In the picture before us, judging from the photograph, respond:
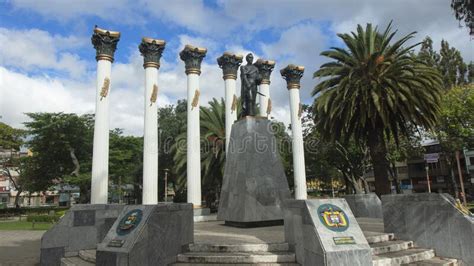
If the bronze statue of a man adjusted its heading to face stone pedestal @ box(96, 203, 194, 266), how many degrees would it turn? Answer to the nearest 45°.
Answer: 0° — it already faces it

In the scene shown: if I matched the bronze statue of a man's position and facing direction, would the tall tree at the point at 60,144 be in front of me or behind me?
behind

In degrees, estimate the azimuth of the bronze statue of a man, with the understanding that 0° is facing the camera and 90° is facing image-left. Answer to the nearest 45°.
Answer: approximately 0°

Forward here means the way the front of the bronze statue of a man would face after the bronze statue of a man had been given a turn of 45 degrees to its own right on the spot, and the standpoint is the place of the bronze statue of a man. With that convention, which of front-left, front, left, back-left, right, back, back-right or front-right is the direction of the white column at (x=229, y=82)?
back-right

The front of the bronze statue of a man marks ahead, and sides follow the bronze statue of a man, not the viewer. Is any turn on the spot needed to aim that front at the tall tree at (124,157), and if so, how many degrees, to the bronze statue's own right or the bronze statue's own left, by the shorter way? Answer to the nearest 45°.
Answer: approximately 135° to the bronze statue's own right

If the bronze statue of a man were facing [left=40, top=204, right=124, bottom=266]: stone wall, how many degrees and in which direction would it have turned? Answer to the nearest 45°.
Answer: approximately 45° to its right

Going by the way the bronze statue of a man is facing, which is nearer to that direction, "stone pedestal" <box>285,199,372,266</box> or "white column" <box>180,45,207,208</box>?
the stone pedestal

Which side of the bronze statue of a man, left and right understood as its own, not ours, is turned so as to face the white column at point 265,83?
back

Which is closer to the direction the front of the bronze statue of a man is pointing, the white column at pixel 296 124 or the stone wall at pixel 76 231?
the stone wall

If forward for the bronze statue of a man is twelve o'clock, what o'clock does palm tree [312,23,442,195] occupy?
The palm tree is roughly at 8 o'clock from the bronze statue of a man.
